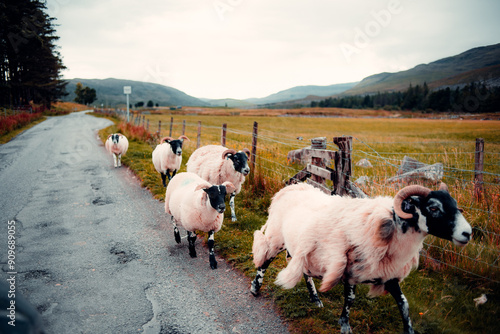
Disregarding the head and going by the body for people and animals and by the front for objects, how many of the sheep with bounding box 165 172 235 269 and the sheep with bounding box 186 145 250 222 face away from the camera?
0

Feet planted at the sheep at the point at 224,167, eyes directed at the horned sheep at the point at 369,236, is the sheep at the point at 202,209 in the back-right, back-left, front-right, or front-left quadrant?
front-right

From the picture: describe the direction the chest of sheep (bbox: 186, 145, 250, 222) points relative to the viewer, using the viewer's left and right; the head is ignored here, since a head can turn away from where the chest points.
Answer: facing the viewer and to the right of the viewer

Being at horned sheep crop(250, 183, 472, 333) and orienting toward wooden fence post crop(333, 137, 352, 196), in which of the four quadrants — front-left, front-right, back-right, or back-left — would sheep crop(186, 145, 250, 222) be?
front-left

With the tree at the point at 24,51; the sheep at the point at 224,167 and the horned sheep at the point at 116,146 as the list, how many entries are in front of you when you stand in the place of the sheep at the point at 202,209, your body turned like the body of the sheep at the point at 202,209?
0

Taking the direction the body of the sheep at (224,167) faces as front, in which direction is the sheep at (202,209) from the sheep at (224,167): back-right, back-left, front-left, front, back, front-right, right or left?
front-right

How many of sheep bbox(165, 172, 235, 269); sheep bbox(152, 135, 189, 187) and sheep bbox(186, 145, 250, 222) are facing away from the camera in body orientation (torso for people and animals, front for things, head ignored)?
0

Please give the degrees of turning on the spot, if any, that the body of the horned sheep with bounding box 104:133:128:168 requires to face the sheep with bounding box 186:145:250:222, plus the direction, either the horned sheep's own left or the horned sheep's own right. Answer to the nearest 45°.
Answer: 0° — it already faces it

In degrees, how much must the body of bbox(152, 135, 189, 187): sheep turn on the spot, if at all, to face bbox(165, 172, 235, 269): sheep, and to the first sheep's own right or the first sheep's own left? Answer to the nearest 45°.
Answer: approximately 45° to the first sheep's own right

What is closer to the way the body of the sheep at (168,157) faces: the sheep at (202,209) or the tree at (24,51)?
the sheep

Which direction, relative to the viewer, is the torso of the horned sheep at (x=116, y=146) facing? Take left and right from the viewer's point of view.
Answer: facing the viewer

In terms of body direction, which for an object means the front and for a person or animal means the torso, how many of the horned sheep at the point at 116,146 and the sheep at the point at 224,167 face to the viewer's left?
0

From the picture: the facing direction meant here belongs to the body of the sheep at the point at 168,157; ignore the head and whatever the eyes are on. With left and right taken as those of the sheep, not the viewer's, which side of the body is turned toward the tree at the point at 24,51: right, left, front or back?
back

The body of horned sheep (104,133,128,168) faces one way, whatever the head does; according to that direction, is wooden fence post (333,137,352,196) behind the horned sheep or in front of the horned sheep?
in front

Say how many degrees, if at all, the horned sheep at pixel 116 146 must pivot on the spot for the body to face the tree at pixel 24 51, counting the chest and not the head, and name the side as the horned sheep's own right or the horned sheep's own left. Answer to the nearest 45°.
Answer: approximately 180°

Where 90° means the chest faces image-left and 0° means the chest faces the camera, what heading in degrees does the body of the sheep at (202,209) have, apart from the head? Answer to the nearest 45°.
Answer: approximately 315°

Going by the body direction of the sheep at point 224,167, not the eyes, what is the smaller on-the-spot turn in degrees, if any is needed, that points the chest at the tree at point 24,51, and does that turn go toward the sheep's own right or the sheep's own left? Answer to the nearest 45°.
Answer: approximately 180°

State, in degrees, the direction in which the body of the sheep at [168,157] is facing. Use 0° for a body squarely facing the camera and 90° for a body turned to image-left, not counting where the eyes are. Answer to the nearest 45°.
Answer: approximately 315°

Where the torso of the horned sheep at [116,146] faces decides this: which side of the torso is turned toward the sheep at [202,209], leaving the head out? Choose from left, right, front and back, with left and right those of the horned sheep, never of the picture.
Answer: front
